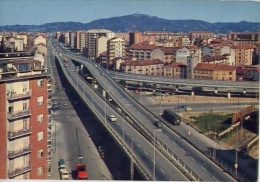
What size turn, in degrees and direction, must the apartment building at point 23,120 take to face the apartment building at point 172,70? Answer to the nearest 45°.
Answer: approximately 90° to its left

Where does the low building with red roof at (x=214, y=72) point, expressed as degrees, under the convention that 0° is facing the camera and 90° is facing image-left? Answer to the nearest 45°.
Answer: approximately 0°

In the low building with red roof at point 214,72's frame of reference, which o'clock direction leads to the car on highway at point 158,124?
The car on highway is roughly at 1 o'clock from the low building with red roof.

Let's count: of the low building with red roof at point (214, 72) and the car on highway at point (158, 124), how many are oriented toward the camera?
1

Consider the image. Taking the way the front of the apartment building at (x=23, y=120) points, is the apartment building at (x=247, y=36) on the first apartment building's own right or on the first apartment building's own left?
on the first apartment building's own left
